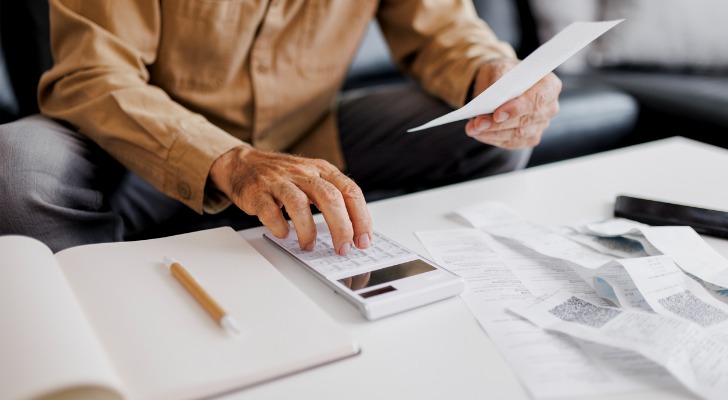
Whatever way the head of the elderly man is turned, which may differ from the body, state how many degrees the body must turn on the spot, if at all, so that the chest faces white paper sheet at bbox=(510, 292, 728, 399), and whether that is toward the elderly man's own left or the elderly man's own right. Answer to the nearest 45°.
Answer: approximately 45° to the elderly man's own left

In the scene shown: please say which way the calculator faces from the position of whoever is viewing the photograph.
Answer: facing away from the viewer and to the left of the viewer

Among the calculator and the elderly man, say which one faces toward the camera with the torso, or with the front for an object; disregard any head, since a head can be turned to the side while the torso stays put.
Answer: the elderly man

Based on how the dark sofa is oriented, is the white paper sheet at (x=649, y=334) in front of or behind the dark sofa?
in front

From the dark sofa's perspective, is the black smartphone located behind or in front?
in front

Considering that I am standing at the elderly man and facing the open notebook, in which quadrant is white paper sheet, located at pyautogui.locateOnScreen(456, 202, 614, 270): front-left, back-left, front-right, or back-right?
front-left

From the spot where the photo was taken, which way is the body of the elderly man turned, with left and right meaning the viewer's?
facing the viewer

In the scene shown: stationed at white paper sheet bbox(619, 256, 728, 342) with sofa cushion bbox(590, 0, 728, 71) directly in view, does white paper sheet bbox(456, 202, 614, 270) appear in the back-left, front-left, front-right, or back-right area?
front-left

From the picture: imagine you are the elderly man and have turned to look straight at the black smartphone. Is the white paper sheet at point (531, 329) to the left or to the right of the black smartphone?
right

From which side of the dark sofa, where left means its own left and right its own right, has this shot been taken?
front
